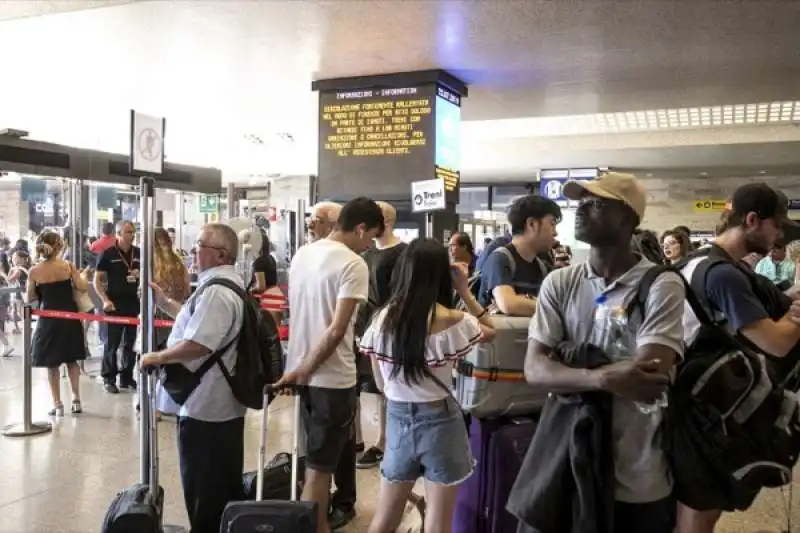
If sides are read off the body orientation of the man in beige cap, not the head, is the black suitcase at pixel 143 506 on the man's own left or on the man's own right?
on the man's own right

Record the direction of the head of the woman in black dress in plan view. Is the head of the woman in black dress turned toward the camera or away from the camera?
away from the camera

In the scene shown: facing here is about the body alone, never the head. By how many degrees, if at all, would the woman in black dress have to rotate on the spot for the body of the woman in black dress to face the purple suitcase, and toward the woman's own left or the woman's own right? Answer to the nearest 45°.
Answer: approximately 180°

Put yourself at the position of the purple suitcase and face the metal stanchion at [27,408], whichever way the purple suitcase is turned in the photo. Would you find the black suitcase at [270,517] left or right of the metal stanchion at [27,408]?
left

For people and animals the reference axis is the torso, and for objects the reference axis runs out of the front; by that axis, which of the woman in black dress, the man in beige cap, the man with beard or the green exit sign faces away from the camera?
the woman in black dress

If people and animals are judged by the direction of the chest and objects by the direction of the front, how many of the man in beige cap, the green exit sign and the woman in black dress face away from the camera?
1

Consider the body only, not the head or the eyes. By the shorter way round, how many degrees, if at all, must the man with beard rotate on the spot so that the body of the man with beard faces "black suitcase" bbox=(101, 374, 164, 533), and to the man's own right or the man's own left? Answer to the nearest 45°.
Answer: approximately 180°

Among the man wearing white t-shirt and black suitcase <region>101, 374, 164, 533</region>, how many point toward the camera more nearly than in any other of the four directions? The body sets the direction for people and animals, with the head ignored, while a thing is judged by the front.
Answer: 0

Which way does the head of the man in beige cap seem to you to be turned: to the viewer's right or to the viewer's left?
to the viewer's left

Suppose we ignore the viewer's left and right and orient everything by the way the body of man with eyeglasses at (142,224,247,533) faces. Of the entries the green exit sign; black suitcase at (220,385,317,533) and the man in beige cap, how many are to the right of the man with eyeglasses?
1

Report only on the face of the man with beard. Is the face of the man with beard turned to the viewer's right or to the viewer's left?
to the viewer's right
